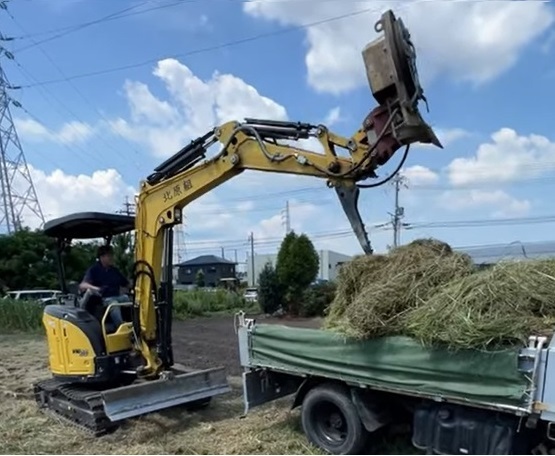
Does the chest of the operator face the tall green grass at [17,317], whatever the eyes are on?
no

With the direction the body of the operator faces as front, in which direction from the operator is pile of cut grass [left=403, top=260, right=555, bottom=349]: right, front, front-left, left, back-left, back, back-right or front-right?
front

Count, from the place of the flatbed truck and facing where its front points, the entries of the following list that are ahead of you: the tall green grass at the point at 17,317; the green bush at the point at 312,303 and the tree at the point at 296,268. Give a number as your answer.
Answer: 0

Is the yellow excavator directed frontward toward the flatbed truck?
yes

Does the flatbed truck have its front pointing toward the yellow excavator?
no

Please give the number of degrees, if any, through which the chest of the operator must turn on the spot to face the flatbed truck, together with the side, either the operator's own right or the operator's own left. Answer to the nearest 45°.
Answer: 0° — they already face it

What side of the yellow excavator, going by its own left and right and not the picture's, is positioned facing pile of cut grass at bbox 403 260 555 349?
front

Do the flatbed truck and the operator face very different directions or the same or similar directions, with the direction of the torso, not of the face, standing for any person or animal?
same or similar directions

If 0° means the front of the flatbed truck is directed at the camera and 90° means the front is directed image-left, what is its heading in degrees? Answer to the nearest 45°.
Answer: approximately 315°

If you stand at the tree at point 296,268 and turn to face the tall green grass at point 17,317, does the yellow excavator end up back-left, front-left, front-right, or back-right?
front-left

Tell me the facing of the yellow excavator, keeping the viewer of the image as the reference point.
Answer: facing the viewer and to the right of the viewer

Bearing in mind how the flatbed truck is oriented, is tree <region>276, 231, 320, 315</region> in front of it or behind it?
behind

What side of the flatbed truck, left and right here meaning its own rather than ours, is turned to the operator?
back

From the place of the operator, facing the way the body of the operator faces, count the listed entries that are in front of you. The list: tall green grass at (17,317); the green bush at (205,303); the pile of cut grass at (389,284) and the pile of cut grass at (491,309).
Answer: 2

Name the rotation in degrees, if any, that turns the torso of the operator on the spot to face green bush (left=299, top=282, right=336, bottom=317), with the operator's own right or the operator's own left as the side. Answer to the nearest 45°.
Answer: approximately 90° to the operator's own left

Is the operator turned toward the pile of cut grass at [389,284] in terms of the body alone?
yes

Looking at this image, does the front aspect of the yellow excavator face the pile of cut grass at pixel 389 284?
yes
